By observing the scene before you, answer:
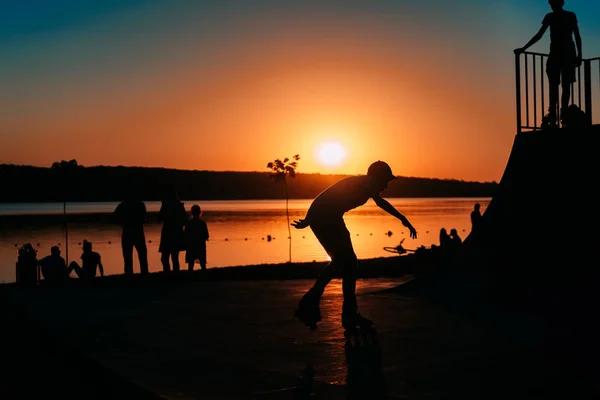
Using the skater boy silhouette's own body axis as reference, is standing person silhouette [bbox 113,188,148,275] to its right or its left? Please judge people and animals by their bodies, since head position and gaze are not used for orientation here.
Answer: on its left

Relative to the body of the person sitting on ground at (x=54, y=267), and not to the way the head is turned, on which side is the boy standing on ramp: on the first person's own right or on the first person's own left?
on the first person's own right

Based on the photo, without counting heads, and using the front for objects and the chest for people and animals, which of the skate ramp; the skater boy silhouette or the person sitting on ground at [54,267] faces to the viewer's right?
the skater boy silhouette

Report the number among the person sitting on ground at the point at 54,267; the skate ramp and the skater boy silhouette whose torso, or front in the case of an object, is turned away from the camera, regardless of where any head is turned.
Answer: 1

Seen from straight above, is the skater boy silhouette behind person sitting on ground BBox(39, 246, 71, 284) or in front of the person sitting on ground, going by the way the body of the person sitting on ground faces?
behind

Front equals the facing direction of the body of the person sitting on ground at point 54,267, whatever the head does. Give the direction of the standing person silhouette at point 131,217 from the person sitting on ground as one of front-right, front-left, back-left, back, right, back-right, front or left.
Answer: front-right

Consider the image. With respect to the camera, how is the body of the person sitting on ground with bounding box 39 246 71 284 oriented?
away from the camera

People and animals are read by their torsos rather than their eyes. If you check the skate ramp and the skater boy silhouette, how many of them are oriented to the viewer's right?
1

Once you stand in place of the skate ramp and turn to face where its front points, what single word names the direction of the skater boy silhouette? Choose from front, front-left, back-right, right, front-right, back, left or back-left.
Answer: front-left

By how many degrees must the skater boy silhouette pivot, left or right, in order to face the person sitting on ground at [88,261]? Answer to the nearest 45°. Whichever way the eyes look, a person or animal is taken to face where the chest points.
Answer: approximately 135° to its left

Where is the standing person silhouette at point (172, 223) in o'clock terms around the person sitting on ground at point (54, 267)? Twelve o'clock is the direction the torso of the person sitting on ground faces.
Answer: The standing person silhouette is roughly at 12 o'clock from the person sitting on ground.

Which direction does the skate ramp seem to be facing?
to the viewer's left

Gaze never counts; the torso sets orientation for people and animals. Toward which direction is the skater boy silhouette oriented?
to the viewer's right

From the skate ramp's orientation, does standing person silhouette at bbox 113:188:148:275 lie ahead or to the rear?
ahead

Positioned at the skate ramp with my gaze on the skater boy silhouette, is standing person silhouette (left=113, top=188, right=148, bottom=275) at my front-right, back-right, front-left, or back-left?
front-right
